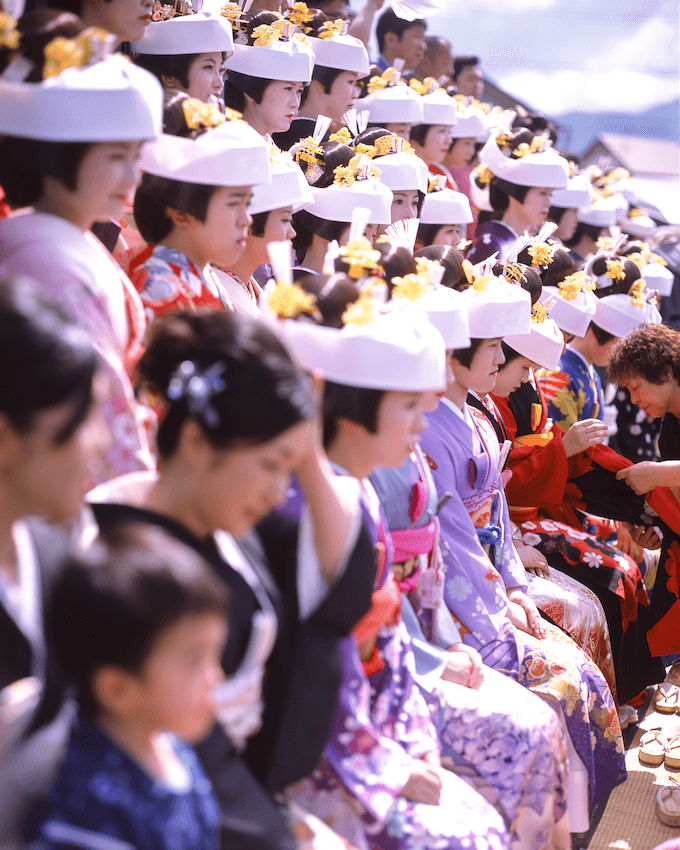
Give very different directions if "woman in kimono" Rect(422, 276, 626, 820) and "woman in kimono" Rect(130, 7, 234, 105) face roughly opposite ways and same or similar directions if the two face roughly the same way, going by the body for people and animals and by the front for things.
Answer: same or similar directions

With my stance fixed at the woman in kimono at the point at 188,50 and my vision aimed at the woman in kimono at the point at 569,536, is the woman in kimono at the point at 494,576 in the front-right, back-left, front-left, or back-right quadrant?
front-right

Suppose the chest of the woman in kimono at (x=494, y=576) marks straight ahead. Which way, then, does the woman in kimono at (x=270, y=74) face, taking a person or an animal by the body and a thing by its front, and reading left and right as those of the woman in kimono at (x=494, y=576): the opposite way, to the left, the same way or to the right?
the same way

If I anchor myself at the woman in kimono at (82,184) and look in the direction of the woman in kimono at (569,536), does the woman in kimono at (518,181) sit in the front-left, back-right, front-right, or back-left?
front-left

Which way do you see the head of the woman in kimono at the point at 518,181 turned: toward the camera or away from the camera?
toward the camera

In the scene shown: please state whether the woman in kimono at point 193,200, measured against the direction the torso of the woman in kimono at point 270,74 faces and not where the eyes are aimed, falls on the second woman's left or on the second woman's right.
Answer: on the second woman's right
